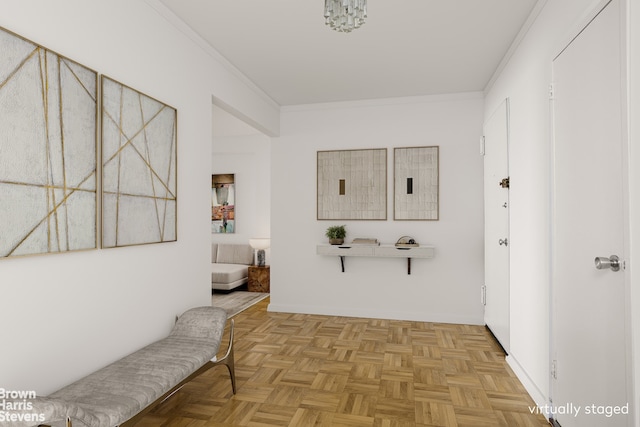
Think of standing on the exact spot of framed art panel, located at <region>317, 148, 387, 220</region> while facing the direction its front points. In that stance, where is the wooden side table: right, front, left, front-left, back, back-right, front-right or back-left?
back-right

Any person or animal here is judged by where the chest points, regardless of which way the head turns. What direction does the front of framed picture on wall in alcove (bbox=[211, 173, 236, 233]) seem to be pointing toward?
toward the camera

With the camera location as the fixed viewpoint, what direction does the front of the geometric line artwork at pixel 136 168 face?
facing the viewer and to the right of the viewer

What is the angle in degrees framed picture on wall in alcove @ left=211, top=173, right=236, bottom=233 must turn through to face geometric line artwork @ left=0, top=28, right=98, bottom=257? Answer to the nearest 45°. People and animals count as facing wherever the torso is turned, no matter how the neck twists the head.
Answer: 0° — it already faces it

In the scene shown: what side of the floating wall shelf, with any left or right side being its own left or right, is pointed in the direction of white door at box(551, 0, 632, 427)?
front

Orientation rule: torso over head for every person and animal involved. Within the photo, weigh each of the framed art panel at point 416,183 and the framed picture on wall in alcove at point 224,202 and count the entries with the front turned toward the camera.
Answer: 2

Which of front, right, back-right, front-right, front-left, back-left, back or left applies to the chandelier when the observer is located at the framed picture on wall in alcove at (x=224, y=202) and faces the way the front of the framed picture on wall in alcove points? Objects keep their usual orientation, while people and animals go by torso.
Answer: front

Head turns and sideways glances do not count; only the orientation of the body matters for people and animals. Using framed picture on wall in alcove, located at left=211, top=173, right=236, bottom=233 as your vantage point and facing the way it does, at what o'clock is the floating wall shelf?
The floating wall shelf is roughly at 11 o'clock from the framed picture on wall in alcove.

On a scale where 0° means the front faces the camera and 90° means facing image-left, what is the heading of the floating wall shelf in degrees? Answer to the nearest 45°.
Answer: approximately 0°

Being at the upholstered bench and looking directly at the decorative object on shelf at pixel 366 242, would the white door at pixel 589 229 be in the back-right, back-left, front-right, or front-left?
front-right

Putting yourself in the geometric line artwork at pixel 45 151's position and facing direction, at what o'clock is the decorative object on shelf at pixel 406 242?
The decorative object on shelf is roughly at 10 o'clock from the geometric line artwork.

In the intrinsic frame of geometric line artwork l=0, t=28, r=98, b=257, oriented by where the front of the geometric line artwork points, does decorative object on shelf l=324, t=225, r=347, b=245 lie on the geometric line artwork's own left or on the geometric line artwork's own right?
on the geometric line artwork's own left

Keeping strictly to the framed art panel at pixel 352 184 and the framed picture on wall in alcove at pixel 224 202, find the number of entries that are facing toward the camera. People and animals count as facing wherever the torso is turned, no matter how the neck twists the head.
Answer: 2

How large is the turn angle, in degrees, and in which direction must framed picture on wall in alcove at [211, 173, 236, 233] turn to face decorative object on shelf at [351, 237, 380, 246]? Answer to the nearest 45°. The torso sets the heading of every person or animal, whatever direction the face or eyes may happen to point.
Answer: approximately 45° to its left

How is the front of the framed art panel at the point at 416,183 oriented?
toward the camera
